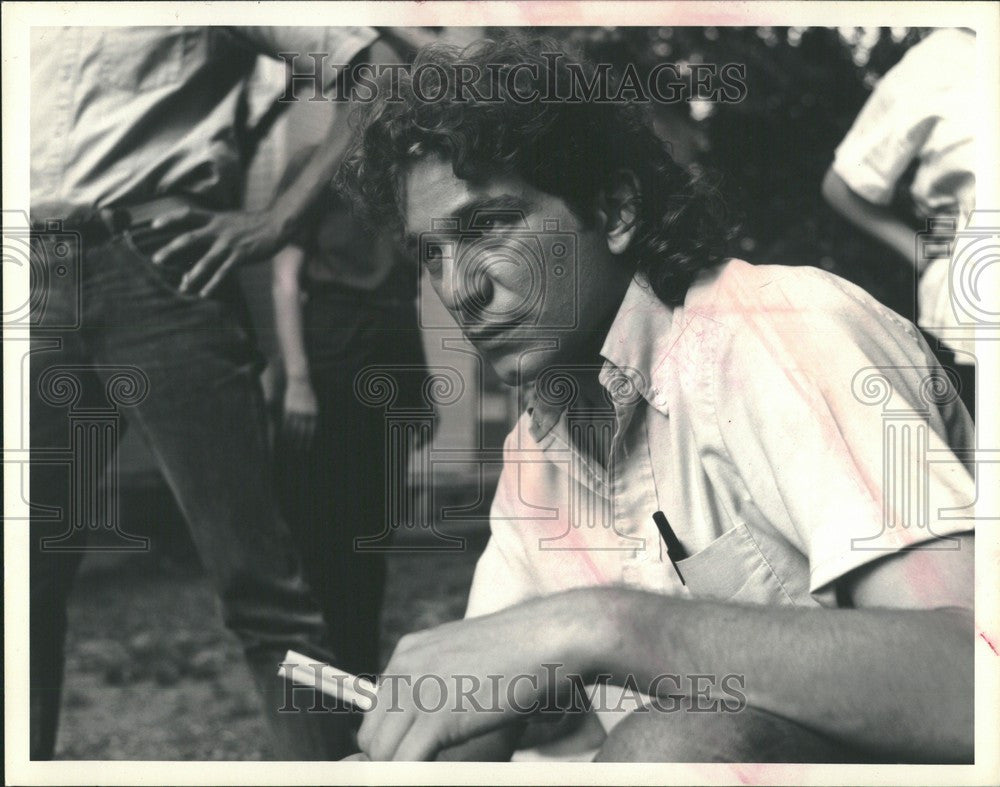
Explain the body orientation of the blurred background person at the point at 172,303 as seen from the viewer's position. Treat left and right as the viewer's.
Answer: facing the viewer

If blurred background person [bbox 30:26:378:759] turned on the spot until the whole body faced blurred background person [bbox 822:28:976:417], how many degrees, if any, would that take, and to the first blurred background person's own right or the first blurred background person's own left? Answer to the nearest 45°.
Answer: approximately 90° to the first blurred background person's own left
